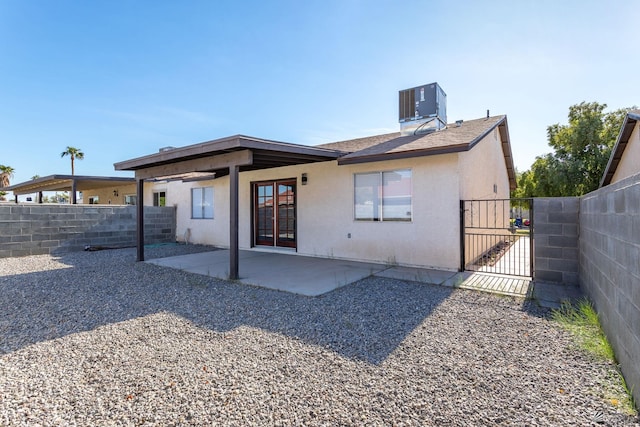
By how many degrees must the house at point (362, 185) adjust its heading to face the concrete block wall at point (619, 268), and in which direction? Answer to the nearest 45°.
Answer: approximately 135° to its right

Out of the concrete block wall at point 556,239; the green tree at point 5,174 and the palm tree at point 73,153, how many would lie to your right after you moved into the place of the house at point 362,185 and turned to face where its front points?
1

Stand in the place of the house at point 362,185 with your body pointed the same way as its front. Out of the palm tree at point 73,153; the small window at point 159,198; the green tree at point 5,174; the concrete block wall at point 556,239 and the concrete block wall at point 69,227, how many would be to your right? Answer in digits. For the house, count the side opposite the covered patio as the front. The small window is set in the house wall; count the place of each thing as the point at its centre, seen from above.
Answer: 1

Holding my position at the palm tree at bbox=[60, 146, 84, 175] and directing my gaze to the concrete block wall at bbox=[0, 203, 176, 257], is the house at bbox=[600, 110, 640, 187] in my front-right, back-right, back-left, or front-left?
front-left

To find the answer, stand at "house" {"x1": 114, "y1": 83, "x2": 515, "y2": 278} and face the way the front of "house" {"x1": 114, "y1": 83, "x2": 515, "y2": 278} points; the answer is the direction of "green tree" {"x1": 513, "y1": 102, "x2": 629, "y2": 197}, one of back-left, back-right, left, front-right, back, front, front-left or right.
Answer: front

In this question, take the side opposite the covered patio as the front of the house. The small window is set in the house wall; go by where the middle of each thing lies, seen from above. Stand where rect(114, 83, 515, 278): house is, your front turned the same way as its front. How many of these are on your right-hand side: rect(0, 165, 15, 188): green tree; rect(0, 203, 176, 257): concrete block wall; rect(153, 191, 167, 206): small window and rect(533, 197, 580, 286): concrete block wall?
1

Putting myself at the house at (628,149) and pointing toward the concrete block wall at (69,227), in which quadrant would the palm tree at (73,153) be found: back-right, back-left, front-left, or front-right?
front-right

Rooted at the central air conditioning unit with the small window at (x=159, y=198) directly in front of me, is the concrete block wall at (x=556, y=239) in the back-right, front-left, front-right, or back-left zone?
back-left

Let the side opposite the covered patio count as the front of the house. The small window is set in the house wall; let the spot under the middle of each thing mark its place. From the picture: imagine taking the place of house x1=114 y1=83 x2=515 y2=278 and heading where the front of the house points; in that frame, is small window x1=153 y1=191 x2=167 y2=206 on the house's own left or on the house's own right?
on the house's own left

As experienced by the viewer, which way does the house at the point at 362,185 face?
facing away from the viewer and to the right of the viewer

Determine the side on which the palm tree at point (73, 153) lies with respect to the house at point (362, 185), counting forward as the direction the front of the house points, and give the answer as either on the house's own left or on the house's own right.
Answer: on the house's own left

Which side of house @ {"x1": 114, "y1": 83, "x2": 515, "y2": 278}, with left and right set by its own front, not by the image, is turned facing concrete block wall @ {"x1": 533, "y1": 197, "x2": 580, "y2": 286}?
right

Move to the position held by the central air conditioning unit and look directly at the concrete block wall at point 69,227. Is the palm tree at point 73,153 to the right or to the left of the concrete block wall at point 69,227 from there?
right
